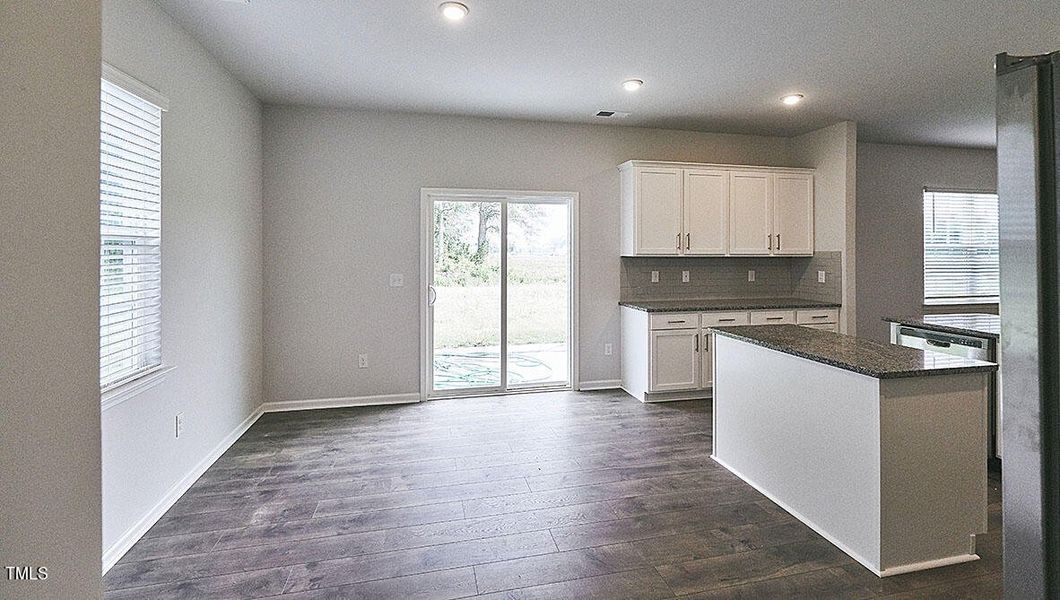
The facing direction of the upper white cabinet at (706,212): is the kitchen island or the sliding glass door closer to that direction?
the kitchen island

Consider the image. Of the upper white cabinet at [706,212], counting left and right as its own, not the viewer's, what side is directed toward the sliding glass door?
right

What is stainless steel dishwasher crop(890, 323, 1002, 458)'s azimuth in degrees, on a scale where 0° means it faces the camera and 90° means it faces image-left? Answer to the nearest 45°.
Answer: approximately 45°

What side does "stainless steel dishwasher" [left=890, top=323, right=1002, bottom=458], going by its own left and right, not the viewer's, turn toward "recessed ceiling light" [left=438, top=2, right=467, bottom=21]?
front

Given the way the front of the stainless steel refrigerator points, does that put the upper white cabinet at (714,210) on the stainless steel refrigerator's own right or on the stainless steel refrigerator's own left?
on the stainless steel refrigerator's own right

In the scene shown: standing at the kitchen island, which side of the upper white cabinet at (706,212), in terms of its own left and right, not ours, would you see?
front

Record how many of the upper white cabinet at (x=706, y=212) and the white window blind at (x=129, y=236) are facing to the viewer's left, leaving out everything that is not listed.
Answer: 0

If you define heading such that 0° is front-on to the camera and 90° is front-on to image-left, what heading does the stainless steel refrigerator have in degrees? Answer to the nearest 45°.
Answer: approximately 45°

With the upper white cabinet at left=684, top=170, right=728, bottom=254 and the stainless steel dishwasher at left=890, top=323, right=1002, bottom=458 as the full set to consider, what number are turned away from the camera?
0

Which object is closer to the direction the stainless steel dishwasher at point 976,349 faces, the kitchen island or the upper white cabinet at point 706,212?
the kitchen island

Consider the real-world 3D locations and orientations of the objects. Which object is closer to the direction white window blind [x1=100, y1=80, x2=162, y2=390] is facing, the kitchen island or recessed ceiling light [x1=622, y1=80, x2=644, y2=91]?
the kitchen island
